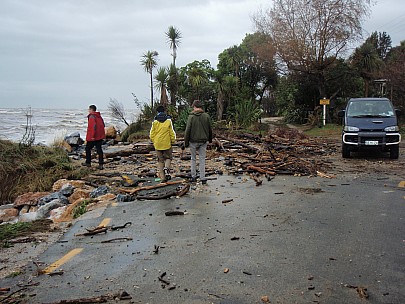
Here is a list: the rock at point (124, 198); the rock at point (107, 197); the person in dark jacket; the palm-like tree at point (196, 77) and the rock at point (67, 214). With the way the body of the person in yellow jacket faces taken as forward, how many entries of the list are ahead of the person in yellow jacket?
1

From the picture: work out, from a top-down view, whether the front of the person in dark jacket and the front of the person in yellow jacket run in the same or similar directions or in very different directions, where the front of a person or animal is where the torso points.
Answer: same or similar directions

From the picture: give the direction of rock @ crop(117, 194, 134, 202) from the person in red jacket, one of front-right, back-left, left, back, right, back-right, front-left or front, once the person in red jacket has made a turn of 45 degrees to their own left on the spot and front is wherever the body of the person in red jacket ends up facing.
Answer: left

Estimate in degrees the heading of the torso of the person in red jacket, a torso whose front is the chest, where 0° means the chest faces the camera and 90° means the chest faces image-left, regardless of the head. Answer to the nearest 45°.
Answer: approximately 135°

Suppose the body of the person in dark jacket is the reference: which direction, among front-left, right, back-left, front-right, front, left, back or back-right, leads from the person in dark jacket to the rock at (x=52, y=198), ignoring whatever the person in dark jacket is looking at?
left

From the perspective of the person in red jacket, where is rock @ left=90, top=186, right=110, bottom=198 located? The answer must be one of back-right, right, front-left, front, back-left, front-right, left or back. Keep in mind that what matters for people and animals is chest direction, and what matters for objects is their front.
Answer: back-left

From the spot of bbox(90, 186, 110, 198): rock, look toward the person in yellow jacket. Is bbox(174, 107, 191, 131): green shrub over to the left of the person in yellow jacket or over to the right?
left

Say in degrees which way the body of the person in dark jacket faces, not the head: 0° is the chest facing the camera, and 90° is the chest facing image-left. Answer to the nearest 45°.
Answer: approximately 180°

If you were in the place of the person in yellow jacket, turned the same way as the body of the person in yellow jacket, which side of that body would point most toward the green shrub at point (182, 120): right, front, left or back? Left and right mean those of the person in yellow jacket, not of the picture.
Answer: front

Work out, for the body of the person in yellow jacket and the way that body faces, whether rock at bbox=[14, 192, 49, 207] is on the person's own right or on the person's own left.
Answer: on the person's own left

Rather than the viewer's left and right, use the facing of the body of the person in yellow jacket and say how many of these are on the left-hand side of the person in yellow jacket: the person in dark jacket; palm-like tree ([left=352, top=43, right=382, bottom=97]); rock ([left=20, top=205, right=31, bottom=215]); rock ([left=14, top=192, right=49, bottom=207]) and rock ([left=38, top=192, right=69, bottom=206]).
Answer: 3

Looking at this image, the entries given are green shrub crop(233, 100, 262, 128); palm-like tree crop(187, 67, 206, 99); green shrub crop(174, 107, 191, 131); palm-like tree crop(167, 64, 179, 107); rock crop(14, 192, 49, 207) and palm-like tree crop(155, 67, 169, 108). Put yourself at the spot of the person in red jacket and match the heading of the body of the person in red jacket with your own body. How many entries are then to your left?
1
